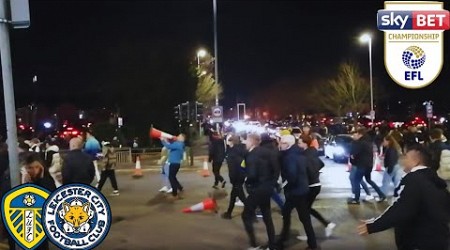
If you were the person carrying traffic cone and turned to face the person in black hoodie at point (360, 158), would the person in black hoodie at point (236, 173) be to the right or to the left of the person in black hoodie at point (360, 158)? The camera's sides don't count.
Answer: right

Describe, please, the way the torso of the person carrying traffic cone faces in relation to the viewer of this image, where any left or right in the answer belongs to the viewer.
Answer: facing to the left of the viewer

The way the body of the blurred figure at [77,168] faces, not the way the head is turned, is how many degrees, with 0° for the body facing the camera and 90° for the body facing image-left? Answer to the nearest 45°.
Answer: approximately 180°
